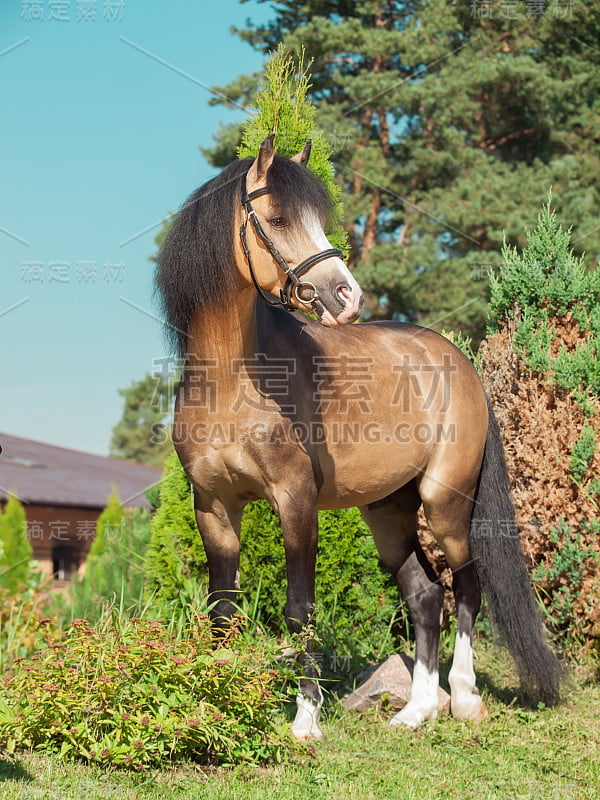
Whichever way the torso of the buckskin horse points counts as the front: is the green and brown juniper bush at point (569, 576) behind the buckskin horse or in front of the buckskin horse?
behind

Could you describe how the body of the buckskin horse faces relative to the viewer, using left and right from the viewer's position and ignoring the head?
facing the viewer and to the left of the viewer

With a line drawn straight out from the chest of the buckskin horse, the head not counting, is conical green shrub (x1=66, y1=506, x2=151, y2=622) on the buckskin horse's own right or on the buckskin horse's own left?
on the buckskin horse's own right

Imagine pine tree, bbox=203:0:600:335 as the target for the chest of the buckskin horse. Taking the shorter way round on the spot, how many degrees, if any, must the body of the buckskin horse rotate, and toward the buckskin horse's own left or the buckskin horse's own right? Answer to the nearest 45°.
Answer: approximately 135° to the buckskin horse's own right

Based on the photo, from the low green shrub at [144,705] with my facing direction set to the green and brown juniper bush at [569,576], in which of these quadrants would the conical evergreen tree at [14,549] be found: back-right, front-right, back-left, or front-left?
front-left

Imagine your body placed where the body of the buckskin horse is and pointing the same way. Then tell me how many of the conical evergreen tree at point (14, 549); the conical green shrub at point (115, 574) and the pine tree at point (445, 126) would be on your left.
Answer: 0
